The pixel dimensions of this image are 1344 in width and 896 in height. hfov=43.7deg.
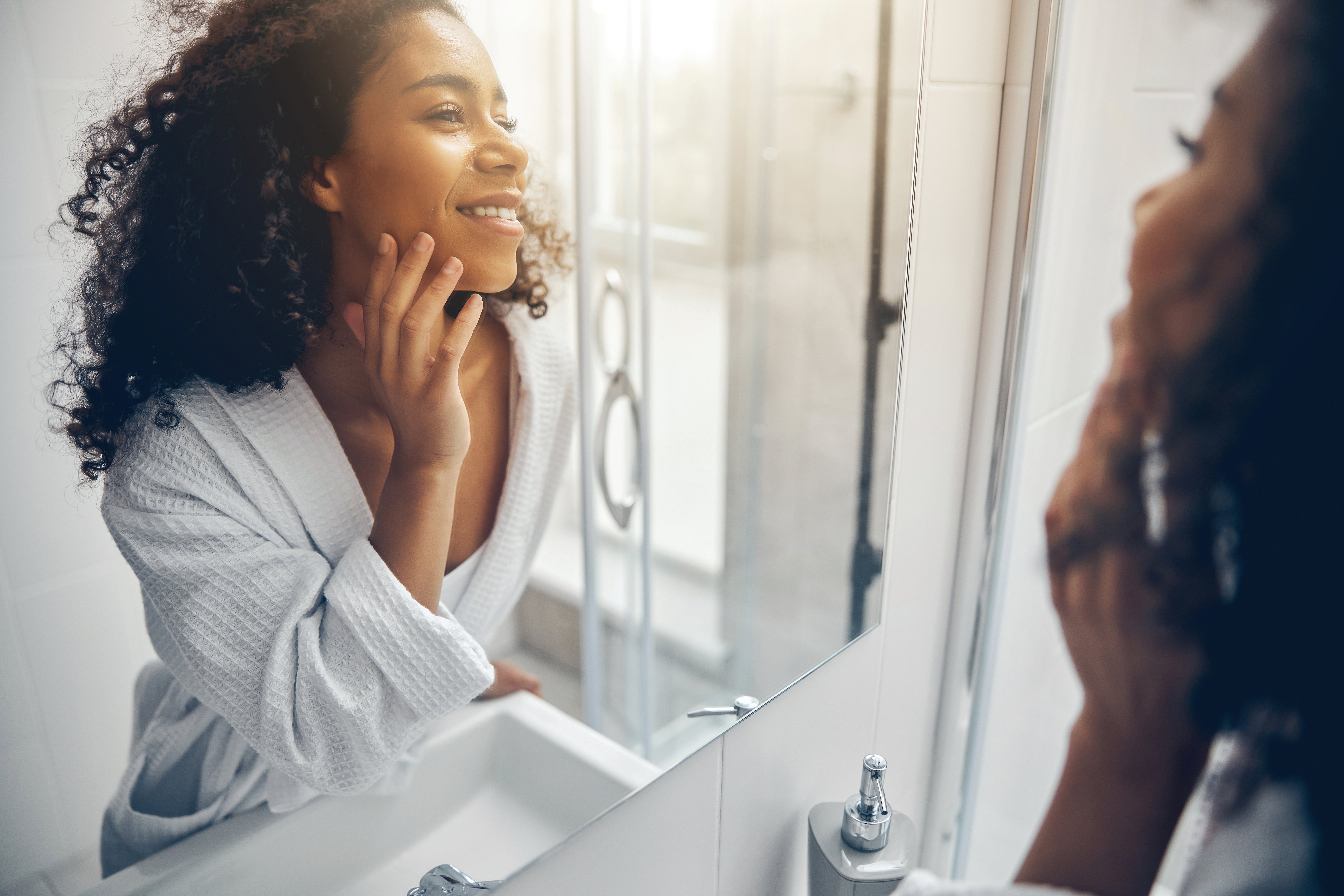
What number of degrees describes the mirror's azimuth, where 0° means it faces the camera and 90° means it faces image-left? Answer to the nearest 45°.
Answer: approximately 315°

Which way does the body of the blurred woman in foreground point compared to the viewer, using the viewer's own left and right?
facing away from the viewer and to the left of the viewer
